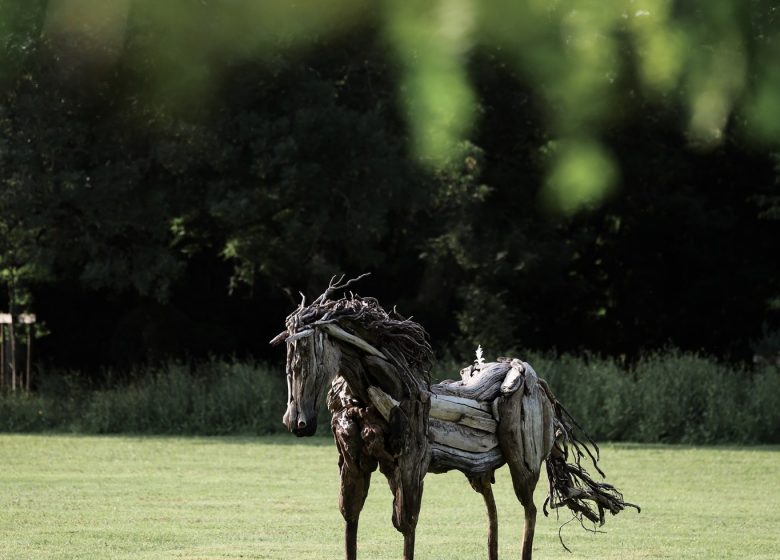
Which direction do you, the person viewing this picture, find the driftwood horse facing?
facing the viewer and to the left of the viewer

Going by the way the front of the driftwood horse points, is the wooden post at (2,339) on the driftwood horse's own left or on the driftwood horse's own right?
on the driftwood horse's own right

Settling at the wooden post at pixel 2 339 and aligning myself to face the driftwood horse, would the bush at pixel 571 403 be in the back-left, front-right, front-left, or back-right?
front-left

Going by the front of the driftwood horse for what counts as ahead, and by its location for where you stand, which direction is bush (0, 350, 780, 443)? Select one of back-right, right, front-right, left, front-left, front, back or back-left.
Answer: back-right

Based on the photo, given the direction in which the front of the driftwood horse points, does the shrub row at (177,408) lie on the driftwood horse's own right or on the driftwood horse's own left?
on the driftwood horse's own right
